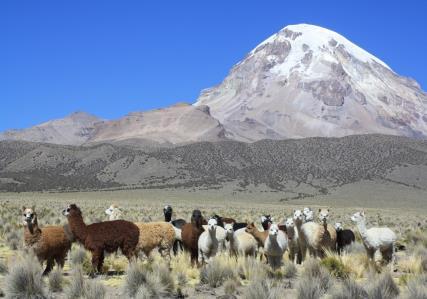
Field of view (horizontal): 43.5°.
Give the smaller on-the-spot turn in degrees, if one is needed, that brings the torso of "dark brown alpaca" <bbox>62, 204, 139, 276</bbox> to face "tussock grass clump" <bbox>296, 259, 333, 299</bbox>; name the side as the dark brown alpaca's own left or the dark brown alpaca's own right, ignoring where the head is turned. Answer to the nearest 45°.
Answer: approximately 135° to the dark brown alpaca's own left

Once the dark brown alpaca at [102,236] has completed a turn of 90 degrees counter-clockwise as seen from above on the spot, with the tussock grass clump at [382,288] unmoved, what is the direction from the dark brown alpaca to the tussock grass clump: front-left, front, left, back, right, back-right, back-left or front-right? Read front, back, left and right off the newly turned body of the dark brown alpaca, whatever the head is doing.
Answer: front-left

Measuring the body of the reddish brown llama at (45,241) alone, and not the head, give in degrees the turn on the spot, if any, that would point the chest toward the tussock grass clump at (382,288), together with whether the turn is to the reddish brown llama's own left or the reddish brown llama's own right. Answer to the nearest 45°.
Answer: approximately 90° to the reddish brown llama's own left

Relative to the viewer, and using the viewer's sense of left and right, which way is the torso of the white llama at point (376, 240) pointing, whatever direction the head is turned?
facing to the left of the viewer

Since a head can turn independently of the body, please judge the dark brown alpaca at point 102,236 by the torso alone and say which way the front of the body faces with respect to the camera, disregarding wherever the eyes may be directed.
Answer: to the viewer's left

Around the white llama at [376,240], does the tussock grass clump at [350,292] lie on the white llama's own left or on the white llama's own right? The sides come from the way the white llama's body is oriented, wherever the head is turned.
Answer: on the white llama's own left

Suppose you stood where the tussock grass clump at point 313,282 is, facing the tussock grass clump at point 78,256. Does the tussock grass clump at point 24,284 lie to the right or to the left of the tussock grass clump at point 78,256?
left

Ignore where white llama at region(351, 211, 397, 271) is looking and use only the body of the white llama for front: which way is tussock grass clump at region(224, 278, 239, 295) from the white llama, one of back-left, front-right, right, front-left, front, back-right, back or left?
front-left

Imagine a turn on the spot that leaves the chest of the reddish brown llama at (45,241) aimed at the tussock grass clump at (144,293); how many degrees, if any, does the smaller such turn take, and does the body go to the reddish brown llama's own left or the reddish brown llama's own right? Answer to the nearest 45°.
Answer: approximately 90° to the reddish brown llama's own left

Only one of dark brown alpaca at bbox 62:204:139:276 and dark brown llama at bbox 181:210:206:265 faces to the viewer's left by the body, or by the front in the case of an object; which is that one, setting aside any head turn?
dark brown alpaca at bbox 62:204:139:276

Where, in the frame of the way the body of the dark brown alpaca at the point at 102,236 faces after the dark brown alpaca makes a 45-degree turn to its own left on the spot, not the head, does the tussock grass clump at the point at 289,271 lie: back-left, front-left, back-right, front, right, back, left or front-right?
back-left

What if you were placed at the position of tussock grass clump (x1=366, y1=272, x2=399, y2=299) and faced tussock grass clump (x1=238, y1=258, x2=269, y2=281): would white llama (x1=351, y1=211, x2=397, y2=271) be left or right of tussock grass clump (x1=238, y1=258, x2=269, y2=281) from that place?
right
